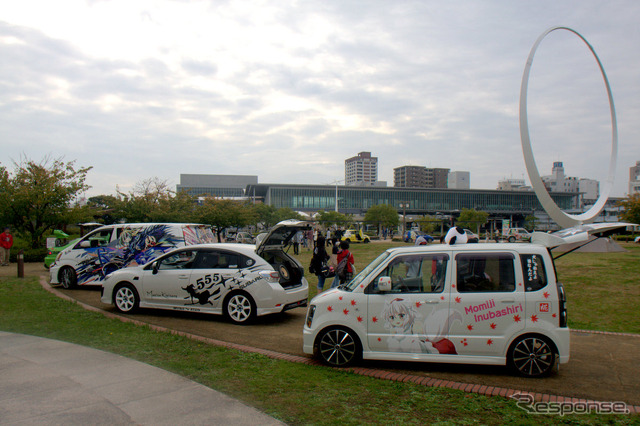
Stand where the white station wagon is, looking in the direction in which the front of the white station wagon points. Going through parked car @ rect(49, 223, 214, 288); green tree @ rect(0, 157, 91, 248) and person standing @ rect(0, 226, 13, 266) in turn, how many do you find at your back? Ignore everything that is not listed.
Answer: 0

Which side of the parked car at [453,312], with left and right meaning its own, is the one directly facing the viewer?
left

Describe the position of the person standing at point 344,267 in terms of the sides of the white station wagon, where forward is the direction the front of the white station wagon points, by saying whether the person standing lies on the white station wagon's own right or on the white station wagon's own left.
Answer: on the white station wagon's own right

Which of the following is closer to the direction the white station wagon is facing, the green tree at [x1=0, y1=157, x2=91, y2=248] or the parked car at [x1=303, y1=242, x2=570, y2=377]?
the green tree

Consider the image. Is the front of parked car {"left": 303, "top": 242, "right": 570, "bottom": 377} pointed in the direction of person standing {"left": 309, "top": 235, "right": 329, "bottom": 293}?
no

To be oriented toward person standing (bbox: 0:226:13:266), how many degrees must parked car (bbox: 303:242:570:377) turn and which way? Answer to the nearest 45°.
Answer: approximately 45° to its right

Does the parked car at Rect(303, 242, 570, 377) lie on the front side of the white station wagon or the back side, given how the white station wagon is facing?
on the back side

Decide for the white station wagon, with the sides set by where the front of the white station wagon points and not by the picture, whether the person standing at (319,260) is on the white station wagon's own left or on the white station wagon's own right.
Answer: on the white station wagon's own right

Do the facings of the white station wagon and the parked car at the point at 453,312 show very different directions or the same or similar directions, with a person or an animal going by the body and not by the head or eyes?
same or similar directions

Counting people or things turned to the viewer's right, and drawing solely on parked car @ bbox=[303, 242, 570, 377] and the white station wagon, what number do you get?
0

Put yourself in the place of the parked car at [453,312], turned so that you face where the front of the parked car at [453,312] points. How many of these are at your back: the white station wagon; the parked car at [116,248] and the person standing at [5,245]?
0

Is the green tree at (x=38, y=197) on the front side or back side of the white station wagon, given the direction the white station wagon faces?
on the front side

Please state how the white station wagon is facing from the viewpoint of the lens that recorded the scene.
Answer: facing away from the viewer and to the left of the viewer

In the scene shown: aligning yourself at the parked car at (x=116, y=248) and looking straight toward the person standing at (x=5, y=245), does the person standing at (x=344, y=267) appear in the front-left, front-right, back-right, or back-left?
back-right

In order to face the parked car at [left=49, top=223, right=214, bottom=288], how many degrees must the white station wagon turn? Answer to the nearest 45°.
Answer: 0° — it already faces it
